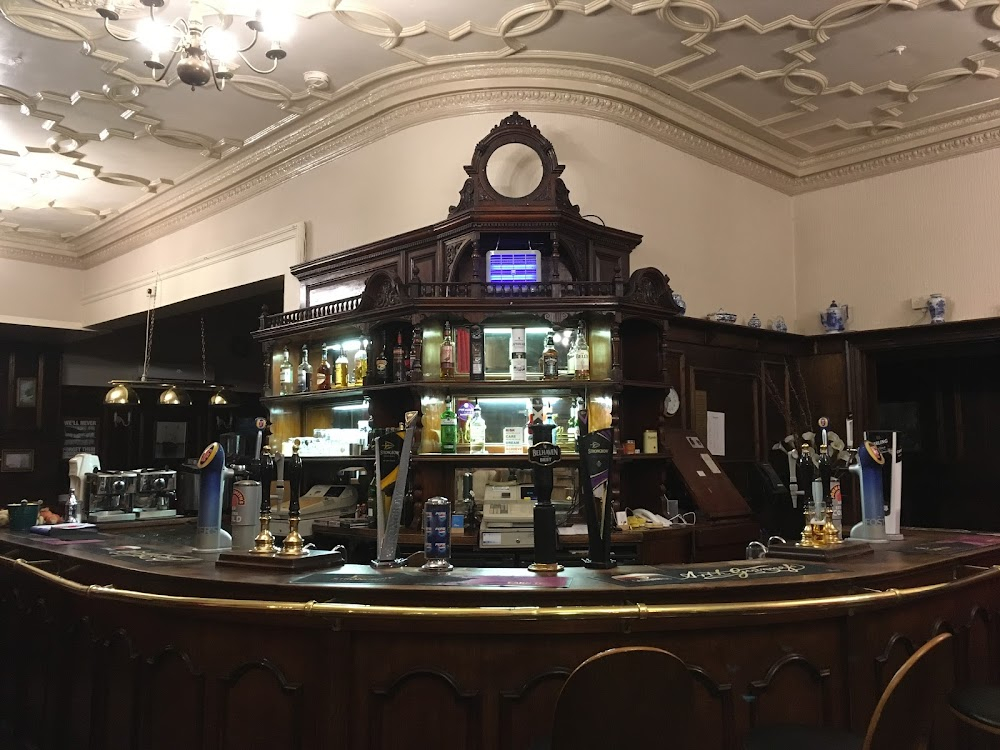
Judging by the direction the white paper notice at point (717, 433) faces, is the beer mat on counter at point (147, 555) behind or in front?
in front

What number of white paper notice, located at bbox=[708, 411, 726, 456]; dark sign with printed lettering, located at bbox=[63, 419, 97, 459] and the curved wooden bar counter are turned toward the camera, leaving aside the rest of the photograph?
3

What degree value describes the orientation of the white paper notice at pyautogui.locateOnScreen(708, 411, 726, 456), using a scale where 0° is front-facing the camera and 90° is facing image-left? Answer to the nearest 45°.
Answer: approximately 0°

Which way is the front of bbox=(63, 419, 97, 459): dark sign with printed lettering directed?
toward the camera

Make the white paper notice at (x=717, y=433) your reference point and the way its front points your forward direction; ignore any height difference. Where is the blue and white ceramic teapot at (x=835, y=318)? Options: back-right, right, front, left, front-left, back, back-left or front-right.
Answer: back-left

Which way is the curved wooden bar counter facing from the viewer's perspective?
toward the camera

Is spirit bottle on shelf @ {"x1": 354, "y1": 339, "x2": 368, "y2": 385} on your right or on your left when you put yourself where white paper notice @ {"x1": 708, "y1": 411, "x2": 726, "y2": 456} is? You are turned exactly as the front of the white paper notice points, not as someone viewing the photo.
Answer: on your right

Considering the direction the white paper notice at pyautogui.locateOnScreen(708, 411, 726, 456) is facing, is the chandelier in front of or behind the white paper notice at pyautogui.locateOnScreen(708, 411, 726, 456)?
in front

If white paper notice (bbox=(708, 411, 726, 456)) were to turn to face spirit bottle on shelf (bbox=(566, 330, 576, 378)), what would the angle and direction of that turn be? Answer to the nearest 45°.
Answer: approximately 45° to its right

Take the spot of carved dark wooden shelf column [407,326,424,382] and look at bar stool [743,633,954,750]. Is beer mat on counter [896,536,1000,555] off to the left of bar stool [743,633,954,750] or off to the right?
left

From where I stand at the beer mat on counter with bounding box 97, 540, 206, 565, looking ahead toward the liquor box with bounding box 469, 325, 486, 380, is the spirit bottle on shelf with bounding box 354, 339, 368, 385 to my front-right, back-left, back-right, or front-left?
front-left

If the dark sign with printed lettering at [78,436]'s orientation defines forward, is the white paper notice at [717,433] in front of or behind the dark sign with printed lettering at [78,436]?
in front

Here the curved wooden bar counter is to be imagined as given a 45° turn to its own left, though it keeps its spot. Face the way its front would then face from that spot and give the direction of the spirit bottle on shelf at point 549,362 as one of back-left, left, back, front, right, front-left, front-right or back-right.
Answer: back-left

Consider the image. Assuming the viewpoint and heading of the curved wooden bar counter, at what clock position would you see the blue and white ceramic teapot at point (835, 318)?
The blue and white ceramic teapot is roughly at 7 o'clock from the curved wooden bar counter.
